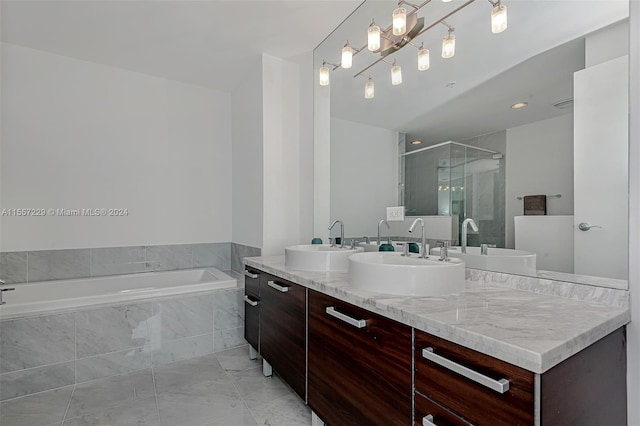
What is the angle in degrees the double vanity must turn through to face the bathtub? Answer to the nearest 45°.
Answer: approximately 45° to its right

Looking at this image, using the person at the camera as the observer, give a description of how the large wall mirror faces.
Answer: facing the viewer and to the left of the viewer

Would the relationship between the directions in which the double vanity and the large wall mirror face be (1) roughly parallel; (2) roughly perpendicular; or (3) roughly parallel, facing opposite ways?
roughly parallel
